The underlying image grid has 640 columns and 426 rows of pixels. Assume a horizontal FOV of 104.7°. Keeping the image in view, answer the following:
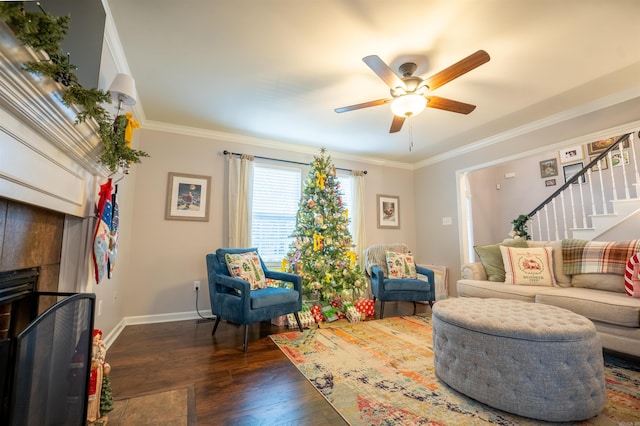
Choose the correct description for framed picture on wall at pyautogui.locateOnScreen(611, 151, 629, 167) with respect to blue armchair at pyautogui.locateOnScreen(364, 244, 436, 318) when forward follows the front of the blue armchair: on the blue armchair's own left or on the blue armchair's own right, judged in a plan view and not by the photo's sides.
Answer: on the blue armchair's own left

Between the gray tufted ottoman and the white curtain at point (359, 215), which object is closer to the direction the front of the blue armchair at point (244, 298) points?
the gray tufted ottoman

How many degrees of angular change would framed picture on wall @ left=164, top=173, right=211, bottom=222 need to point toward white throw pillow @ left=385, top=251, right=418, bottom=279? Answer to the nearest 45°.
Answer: approximately 90° to its left

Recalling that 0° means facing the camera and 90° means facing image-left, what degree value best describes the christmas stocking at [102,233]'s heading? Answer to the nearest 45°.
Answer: approximately 315°

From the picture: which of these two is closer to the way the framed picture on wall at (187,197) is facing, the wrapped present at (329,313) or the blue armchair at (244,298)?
the blue armchair

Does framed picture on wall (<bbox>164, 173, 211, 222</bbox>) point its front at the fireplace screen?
yes

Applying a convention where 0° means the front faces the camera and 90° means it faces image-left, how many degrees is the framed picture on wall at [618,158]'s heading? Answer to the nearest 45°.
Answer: approximately 0°

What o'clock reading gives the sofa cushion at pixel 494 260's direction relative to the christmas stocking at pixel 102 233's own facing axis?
The sofa cushion is roughly at 11 o'clock from the christmas stocking.
